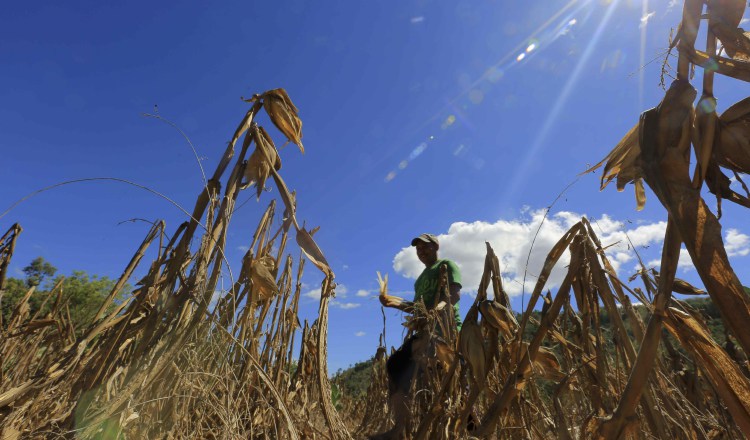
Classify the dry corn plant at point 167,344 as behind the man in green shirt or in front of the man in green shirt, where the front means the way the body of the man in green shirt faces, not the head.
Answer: in front

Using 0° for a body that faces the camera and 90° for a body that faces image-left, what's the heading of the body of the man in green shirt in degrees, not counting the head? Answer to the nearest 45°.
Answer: approximately 45°
